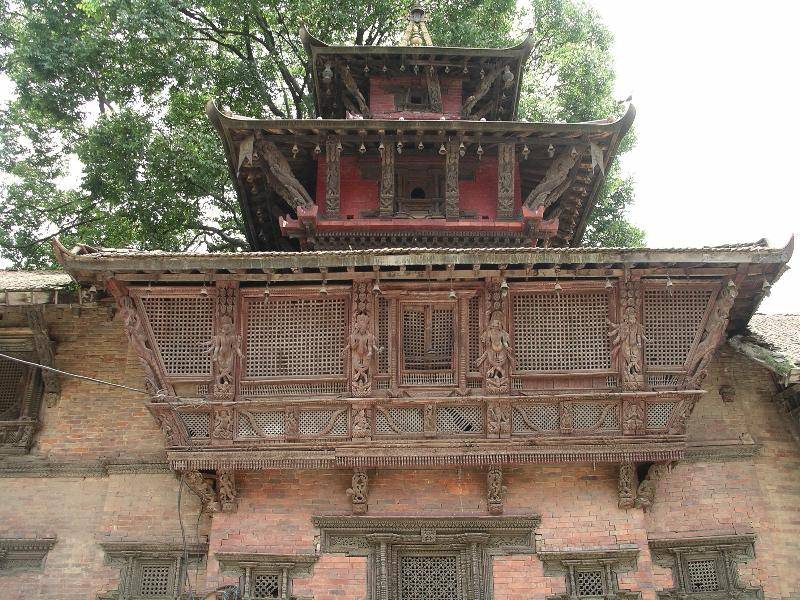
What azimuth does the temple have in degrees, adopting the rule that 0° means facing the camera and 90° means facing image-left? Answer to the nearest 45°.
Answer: approximately 0°
